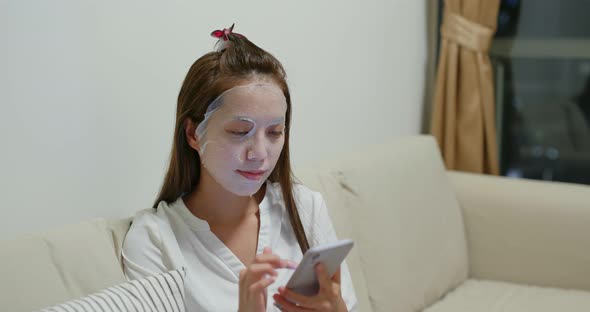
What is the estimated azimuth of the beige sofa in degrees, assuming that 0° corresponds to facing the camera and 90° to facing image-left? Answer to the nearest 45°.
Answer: approximately 315°

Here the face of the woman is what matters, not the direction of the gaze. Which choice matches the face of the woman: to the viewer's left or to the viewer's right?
to the viewer's right

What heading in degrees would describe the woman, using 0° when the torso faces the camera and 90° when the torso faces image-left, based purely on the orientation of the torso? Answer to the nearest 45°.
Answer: approximately 315°

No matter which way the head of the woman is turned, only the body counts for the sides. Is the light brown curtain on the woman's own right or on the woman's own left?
on the woman's own left
